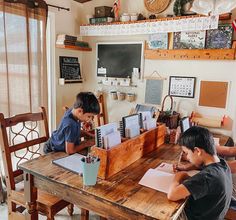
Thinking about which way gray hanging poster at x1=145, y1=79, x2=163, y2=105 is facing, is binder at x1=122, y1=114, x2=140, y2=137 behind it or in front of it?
in front

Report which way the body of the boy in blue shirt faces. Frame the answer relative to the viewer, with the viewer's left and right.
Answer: facing to the right of the viewer

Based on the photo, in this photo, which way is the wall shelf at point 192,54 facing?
toward the camera

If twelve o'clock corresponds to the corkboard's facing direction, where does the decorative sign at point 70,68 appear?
The decorative sign is roughly at 3 o'clock from the corkboard.

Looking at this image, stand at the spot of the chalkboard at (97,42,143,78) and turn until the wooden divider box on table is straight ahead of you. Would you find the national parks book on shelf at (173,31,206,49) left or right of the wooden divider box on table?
left

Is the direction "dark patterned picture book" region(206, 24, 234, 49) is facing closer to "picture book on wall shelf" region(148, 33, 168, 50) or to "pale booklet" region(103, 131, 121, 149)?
the pale booklet

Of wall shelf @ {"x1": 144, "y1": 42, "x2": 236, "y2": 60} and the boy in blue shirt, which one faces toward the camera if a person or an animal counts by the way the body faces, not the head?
the wall shelf

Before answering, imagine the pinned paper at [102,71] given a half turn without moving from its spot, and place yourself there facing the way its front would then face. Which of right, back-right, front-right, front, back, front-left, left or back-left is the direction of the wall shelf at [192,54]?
back-right

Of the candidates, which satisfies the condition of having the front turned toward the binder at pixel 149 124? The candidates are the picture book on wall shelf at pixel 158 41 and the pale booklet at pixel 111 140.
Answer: the picture book on wall shelf

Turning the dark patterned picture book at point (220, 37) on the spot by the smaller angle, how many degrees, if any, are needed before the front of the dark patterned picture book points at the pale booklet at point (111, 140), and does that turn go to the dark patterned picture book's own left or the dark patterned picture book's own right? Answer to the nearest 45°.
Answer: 0° — it already faces it

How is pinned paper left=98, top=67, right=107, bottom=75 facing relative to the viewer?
toward the camera

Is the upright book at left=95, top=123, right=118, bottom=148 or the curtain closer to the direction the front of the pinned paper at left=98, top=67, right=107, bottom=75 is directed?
the upright book

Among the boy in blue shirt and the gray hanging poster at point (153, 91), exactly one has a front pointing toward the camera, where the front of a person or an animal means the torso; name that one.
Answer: the gray hanging poster

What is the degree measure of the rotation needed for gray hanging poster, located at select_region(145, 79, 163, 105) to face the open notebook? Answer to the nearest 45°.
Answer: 0° — it already faces it

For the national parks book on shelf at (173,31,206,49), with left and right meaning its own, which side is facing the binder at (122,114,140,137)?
front

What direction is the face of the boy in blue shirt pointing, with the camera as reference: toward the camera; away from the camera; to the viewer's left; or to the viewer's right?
to the viewer's right

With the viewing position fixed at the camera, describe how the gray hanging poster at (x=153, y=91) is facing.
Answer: facing the viewer
